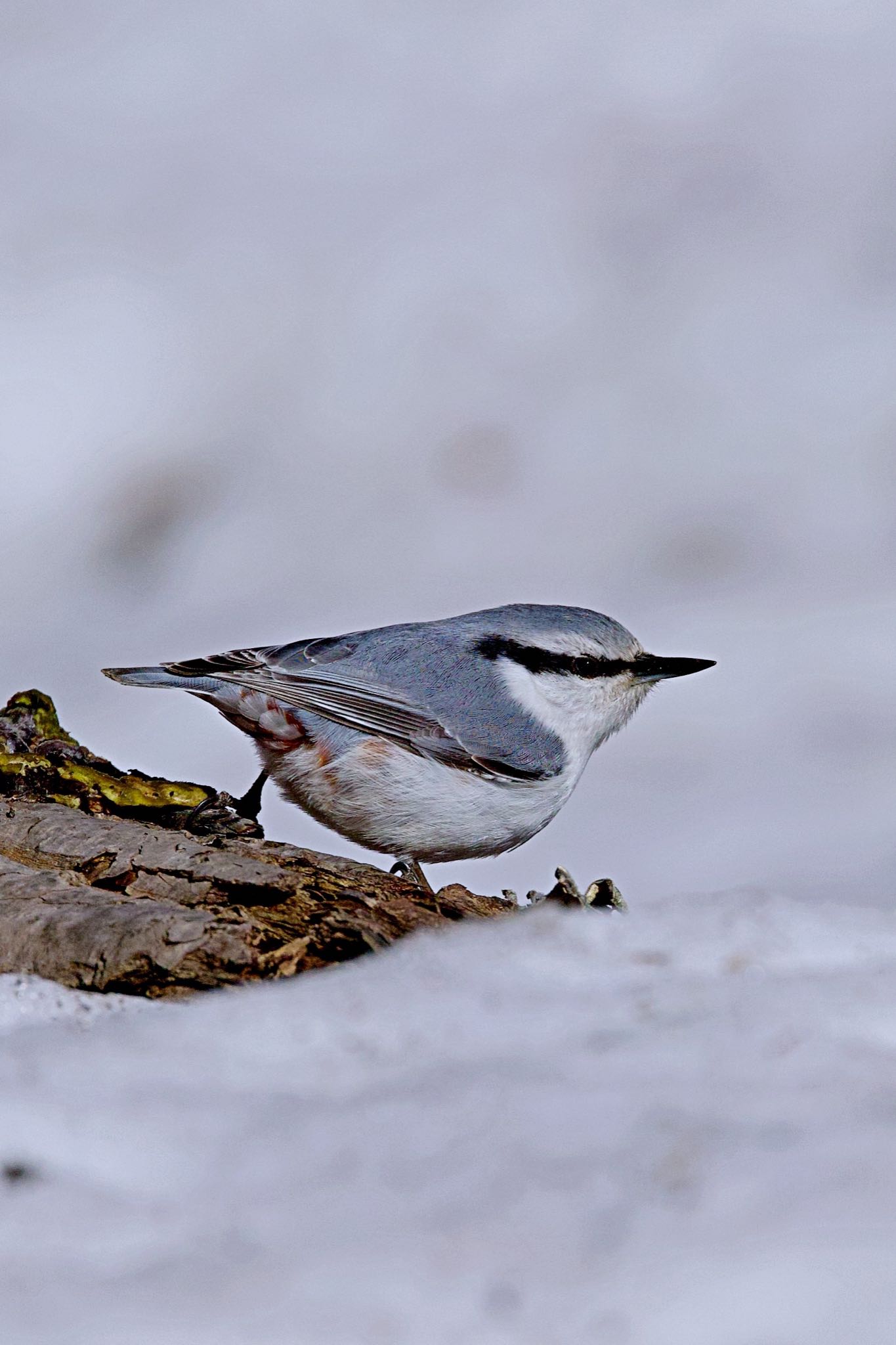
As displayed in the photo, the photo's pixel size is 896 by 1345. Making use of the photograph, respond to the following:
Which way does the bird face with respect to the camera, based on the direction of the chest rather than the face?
to the viewer's right
